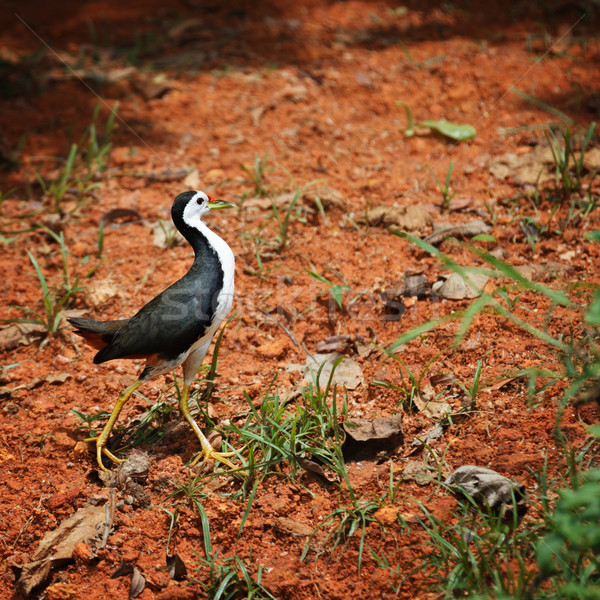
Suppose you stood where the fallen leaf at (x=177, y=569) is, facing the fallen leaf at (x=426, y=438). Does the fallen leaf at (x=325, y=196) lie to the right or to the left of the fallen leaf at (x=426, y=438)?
left

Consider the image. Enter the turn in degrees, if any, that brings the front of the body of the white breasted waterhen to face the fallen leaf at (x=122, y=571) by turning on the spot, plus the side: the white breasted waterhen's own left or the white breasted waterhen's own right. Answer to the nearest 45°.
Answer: approximately 90° to the white breasted waterhen's own right

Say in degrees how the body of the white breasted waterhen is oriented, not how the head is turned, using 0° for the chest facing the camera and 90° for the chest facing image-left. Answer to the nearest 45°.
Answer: approximately 270°

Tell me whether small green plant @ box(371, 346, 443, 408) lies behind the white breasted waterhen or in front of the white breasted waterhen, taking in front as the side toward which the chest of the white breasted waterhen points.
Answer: in front

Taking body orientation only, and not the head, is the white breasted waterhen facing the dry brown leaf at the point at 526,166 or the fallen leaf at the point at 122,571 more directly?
the dry brown leaf

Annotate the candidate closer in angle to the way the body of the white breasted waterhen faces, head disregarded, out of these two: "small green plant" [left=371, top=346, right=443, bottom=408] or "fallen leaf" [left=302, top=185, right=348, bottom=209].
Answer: the small green plant

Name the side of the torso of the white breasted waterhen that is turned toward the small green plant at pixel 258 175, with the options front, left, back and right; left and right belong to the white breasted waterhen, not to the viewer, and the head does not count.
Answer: left
